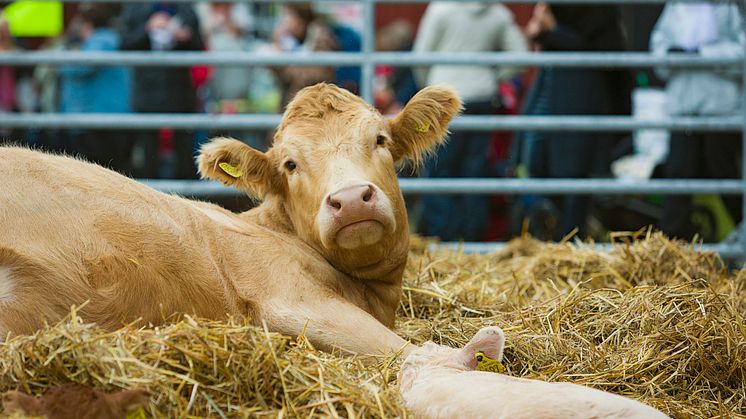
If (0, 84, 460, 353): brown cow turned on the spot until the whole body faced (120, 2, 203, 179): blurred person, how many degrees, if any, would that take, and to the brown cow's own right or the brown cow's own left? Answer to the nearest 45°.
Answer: approximately 135° to the brown cow's own left

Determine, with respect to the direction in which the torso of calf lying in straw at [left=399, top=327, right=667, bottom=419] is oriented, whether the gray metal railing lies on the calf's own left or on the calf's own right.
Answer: on the calf's own right

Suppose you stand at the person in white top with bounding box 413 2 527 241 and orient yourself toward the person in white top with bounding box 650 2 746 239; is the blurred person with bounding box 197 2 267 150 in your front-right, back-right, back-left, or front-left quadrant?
back-left

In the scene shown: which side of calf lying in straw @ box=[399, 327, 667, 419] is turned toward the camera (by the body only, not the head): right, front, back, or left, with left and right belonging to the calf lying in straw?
left
